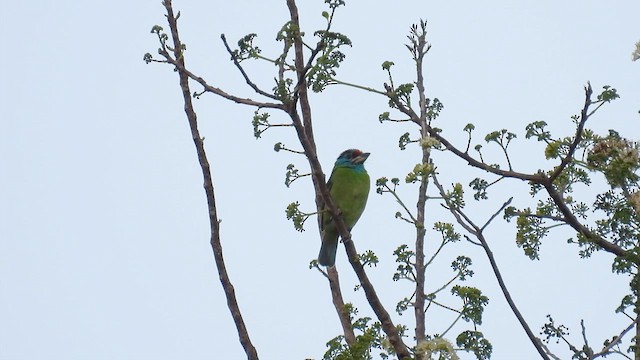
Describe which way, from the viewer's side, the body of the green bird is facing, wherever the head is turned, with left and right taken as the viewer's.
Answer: facing the viewer and to the right of the viewer
